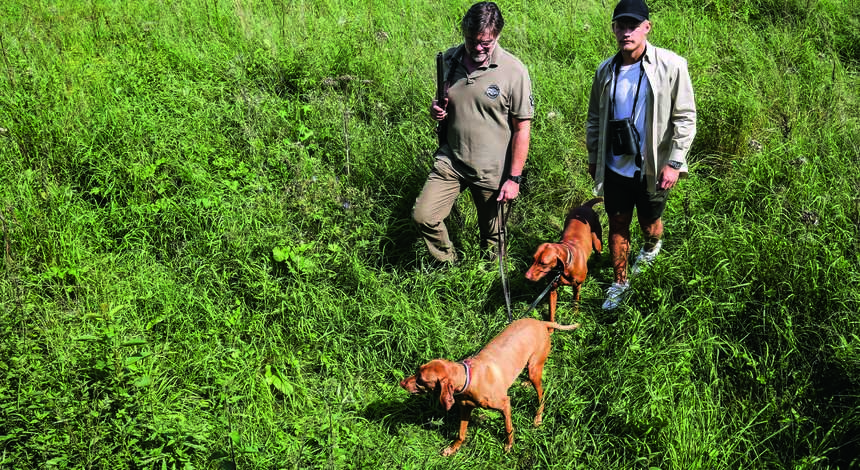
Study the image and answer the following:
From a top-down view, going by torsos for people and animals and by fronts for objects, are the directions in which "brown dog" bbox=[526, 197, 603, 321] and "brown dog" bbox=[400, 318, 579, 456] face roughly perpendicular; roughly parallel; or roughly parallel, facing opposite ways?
roughly parallel

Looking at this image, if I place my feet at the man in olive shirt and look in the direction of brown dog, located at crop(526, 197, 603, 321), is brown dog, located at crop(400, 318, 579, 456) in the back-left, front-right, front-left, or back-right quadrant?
front-right

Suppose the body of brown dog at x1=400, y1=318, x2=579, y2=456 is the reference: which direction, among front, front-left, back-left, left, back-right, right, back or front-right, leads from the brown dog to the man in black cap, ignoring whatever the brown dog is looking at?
back

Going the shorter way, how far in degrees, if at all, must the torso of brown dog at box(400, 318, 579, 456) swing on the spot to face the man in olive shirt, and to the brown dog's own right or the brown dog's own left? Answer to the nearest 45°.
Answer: approximately 135° to the brown dog's own right

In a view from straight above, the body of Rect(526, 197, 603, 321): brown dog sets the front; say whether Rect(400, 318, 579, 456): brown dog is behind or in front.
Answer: in front

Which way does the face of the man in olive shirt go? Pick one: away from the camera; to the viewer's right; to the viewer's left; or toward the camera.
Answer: toward the camera

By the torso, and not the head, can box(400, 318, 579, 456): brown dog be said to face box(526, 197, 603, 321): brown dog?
no

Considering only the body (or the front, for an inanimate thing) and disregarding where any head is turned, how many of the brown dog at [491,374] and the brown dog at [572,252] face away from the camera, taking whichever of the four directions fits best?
0

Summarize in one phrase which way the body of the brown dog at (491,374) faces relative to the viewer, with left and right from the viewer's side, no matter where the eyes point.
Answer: facing the viewer and to the left of the viewer
